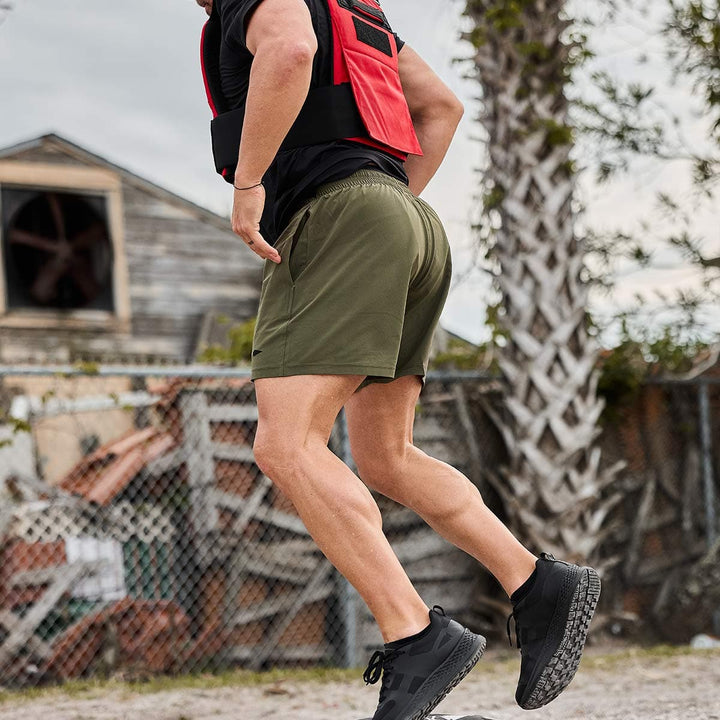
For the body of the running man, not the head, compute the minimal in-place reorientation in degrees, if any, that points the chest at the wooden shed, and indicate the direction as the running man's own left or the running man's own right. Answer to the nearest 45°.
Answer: approximately 45° to the running man's own right

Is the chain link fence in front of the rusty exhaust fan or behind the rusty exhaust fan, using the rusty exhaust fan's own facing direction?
in front

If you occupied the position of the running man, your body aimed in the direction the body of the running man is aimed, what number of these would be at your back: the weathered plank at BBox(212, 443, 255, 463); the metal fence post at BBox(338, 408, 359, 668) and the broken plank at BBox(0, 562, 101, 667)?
0

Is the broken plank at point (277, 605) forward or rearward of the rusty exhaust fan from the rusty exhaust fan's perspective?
forward

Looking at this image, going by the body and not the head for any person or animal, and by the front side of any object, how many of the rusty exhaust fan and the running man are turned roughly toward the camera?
1

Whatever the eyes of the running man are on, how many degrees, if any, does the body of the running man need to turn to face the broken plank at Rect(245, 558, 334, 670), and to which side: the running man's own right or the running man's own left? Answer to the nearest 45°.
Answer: approximately 45° to the running man's own right

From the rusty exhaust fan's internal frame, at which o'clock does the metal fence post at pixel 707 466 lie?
The metal fence post is roughly at 11 o'clock from the rusty exhaust fan.

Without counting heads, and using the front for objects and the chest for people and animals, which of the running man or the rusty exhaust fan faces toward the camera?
the rusty exhaust fan

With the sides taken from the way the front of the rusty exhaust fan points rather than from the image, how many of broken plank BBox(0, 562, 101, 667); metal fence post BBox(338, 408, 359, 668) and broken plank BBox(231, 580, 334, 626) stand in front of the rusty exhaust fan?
3

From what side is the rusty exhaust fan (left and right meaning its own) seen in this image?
front

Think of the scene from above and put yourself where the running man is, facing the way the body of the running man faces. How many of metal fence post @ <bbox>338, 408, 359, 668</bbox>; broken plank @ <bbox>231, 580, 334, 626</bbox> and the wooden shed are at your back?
0
